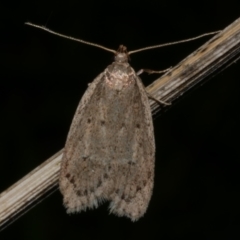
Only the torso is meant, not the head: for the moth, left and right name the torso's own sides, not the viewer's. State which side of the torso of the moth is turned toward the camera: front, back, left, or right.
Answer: back
